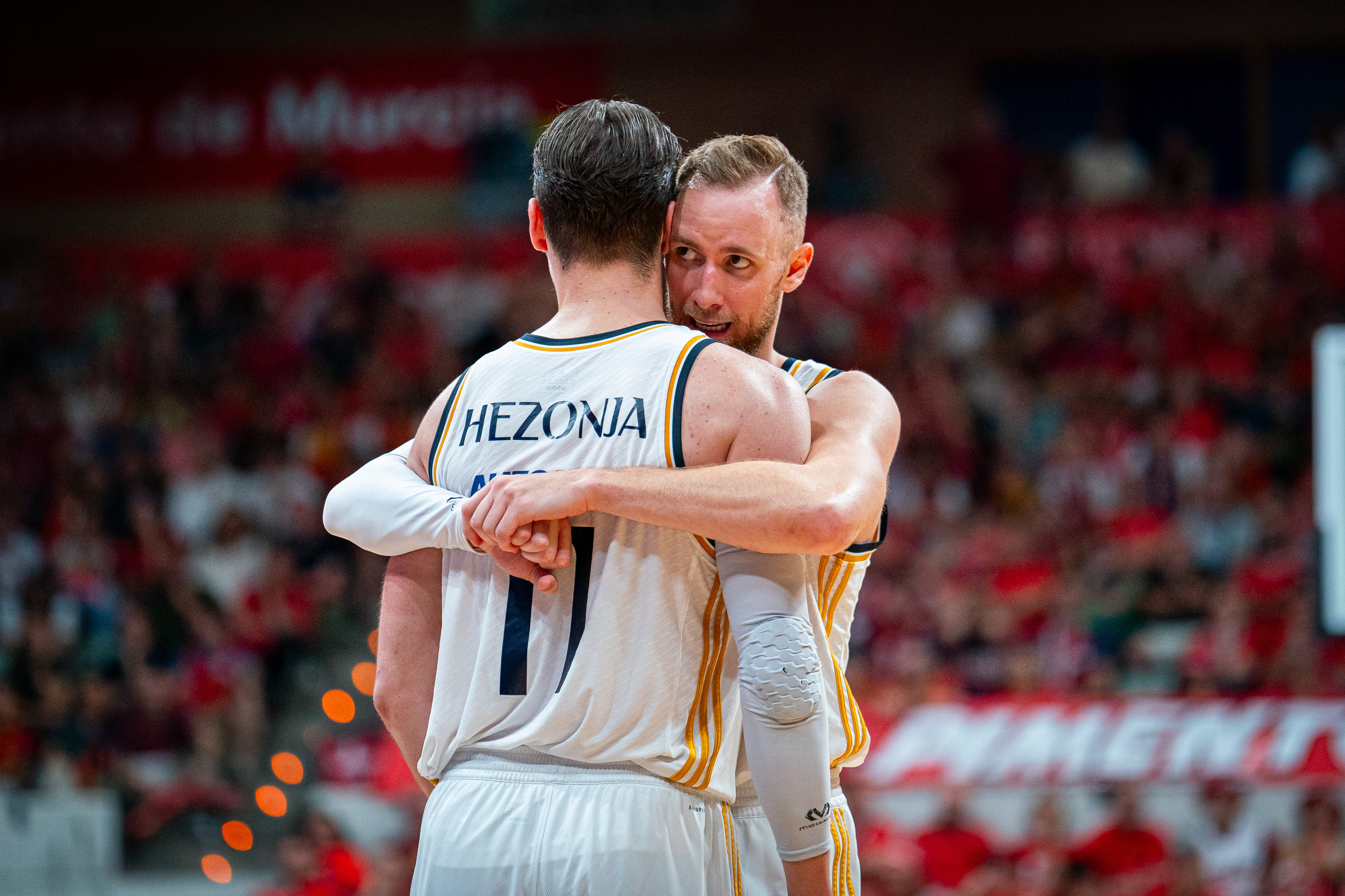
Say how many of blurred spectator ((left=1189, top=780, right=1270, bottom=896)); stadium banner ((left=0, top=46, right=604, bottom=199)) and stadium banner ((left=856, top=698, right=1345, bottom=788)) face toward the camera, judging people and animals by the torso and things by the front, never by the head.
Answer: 3

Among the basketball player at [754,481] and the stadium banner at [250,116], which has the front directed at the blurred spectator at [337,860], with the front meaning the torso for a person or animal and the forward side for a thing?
the stadium banner

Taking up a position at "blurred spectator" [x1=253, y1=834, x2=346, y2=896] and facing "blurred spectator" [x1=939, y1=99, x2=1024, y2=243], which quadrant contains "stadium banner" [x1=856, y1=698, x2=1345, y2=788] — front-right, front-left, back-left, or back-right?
front-right

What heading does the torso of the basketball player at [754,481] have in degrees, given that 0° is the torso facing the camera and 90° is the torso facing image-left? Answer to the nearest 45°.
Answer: approximately 45°

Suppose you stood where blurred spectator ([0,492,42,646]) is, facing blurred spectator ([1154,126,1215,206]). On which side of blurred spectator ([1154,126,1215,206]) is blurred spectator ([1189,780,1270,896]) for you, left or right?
right

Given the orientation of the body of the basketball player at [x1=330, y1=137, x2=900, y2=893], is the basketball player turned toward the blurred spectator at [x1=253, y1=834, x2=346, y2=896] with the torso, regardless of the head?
no

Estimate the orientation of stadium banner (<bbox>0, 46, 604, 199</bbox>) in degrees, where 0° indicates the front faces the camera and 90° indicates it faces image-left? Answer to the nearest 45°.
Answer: approximately 0°

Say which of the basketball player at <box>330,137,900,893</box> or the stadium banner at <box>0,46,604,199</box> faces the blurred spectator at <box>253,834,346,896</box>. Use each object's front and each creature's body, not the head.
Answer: the stadium banner

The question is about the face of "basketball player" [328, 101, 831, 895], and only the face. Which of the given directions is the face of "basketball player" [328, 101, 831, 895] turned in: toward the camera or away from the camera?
away from the camera

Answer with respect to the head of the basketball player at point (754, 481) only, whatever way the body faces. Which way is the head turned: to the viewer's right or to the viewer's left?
to the viewer's left

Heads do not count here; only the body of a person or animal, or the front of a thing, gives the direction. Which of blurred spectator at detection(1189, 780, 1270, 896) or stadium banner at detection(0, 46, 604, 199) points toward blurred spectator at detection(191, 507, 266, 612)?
the stadium banner

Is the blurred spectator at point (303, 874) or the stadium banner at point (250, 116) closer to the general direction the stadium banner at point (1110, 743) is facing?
the blurred spectator

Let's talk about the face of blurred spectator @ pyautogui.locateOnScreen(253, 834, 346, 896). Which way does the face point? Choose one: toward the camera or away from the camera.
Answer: toward the camera

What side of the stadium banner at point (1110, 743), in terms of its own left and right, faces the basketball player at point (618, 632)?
front

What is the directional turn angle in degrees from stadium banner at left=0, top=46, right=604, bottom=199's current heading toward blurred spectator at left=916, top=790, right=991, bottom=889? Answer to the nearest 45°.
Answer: approximately 45° to its left

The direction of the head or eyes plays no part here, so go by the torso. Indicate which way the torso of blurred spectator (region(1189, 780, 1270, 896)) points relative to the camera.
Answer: toward the camera

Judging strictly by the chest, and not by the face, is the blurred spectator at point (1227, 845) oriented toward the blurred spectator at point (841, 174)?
no

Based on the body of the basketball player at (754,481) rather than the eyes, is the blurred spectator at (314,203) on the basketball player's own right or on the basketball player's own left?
on the basketball player's own right

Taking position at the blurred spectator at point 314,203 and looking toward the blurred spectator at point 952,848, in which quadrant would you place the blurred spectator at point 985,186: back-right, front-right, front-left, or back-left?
front-left

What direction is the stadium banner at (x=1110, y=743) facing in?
toward the camera
